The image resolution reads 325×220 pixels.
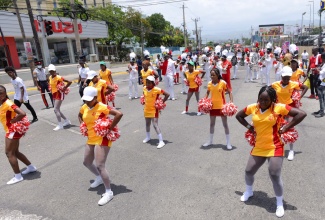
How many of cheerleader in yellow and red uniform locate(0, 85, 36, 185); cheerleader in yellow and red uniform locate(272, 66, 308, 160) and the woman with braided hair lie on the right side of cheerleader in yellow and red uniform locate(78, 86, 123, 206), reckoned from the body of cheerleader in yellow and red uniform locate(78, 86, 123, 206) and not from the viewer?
1

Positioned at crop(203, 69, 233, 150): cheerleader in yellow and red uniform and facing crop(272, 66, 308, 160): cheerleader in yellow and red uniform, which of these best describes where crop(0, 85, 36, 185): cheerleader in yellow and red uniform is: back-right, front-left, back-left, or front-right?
back-right

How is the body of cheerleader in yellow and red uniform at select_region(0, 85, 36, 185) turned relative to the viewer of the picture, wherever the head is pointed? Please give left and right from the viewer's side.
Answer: facing the viewer and to the left of the viewer

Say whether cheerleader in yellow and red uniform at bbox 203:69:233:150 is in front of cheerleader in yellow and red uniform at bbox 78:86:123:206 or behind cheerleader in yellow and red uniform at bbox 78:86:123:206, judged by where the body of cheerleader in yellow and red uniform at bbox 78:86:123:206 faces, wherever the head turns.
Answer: behind

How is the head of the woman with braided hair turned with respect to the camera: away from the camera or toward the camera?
toward the camera

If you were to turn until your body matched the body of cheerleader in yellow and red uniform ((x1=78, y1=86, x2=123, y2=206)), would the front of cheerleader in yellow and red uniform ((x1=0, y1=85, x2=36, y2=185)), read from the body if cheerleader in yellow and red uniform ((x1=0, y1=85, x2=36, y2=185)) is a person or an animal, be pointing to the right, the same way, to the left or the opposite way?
the same way

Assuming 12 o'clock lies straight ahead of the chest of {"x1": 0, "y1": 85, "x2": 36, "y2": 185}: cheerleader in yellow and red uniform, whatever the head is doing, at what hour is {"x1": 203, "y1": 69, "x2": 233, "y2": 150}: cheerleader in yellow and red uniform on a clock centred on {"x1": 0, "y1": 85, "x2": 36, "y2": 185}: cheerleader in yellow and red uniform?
{"x1": 203, "y1": 69, "x2": 233, "y2": 150}: cheerleader in yellow and red uniform is roughly at 8 o'clock from {"x1": 0, "y1": 85, "x2": 36, "y2": 185}: cheerleader in yellow and red uniform.

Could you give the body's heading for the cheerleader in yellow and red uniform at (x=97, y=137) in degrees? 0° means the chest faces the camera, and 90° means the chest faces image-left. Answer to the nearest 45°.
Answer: approximately 45°

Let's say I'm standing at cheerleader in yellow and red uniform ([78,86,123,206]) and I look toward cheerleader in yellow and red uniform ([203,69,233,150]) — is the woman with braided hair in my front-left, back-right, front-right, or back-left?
front-right

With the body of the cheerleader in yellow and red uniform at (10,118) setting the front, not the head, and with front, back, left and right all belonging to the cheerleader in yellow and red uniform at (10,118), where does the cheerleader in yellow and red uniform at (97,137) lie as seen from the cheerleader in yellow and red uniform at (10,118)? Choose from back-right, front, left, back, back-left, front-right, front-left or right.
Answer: left

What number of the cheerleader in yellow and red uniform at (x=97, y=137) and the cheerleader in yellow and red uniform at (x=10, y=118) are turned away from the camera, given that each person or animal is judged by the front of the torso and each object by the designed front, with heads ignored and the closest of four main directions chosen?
0

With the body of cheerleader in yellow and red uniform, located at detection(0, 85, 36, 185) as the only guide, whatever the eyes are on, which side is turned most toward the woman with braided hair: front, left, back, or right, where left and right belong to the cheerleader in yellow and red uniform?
left

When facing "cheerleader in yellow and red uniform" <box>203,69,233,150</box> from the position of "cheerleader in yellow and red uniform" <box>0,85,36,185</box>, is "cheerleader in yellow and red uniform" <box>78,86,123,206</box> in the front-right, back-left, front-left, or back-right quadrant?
front-right

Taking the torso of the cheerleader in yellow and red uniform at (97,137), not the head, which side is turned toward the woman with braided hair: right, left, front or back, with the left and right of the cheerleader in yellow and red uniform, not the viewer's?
left
